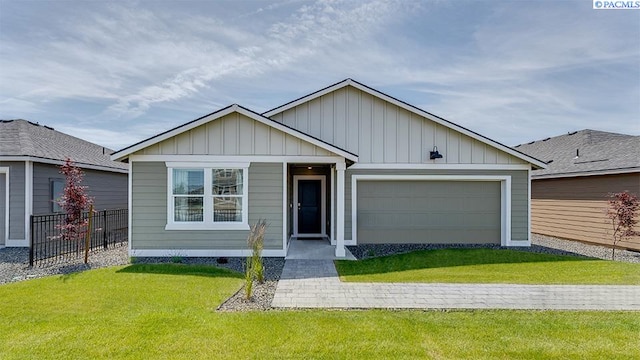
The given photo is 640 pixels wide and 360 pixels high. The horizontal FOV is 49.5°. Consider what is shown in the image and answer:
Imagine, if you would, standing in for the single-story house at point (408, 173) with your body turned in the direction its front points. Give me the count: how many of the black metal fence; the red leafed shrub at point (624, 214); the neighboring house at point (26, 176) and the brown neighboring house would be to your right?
2

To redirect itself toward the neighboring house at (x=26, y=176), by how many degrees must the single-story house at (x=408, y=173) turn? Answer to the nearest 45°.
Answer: approximately 90° to its right

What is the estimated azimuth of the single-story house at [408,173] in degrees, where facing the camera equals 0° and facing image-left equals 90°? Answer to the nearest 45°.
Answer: approximately 0°

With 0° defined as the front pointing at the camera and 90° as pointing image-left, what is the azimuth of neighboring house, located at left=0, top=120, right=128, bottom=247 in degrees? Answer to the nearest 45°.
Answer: approximately 45°

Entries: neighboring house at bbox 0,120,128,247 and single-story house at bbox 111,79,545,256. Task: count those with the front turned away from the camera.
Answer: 0

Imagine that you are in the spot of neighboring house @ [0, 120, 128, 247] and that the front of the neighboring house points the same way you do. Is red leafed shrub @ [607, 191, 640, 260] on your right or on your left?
on your left

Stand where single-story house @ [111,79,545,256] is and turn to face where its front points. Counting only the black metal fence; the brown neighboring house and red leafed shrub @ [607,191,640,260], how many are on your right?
1

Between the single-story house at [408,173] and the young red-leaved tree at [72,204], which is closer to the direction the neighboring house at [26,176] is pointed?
the young red-leaved tree

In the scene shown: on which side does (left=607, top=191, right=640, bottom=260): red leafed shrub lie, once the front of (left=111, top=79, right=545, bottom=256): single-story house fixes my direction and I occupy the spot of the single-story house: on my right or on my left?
on my left

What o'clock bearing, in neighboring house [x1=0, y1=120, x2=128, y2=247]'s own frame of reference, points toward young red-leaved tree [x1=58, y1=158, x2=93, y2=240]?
The young red-leaved tree is roughly at 10 o'clock from the neighboring house.
